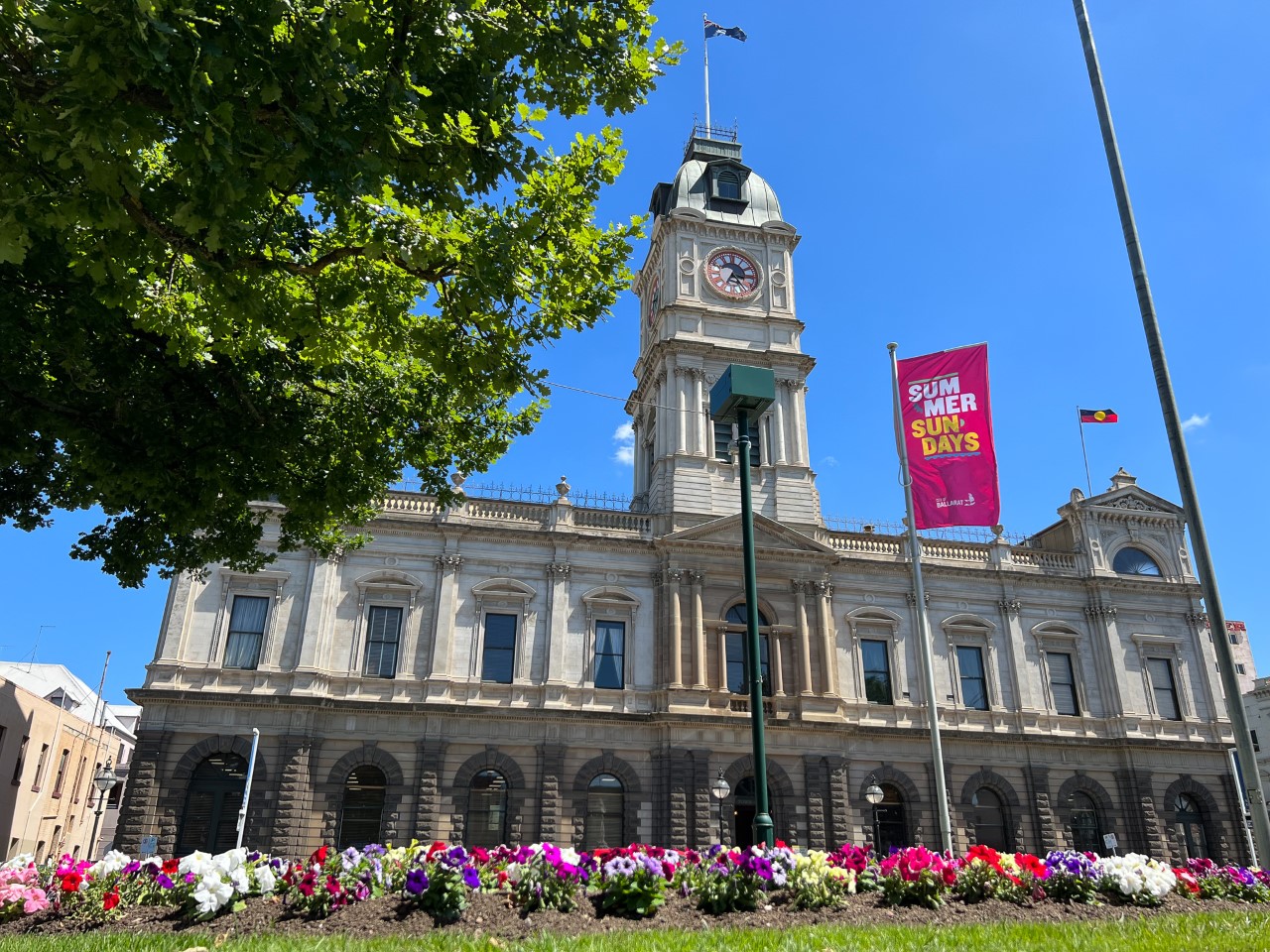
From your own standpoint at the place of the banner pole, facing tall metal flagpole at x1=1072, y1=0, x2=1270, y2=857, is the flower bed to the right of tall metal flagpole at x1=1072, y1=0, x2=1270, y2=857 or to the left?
right

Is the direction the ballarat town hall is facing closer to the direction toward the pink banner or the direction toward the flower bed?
the flower bed

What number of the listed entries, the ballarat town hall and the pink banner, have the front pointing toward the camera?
2

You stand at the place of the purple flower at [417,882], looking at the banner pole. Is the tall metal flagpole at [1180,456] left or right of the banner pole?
right

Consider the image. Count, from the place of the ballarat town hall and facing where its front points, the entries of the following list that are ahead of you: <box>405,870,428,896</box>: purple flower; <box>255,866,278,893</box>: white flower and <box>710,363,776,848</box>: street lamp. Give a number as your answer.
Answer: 3

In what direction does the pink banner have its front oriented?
toward the camera

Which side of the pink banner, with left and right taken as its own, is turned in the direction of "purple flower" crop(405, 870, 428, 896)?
front

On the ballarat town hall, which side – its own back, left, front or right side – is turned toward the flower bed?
front

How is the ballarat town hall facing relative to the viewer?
toward the camera
